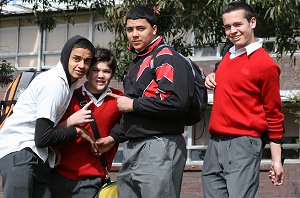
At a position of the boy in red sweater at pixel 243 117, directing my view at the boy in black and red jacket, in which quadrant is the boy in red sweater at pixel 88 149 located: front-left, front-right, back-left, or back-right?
front-right

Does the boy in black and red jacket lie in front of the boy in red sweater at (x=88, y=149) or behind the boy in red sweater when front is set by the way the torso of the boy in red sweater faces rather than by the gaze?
in front

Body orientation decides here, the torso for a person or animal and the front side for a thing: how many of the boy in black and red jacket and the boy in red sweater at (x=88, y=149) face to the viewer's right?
0

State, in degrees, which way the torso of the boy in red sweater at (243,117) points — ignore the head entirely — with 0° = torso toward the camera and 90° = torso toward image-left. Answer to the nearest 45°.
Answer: approximately 45°

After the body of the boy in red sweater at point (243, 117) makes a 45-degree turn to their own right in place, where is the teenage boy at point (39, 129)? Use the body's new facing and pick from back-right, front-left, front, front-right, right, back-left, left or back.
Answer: front

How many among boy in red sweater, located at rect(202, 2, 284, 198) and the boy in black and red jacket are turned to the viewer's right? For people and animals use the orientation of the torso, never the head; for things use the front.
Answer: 0

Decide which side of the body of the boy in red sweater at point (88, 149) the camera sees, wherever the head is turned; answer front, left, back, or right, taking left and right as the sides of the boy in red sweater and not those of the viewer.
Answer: front

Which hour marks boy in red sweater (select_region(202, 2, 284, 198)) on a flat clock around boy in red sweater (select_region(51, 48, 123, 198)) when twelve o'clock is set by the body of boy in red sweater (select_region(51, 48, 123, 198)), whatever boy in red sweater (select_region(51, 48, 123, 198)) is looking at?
boy in red sweater (select_region(202, 2, 284, 198)) is roughly at 10 o'clock from boy in red sweater (select_region(51, 48, 123, 198)).

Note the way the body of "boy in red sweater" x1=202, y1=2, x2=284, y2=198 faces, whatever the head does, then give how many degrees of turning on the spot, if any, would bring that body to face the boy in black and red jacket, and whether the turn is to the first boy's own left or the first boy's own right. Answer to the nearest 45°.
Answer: approximately 45° to the first boy's own right

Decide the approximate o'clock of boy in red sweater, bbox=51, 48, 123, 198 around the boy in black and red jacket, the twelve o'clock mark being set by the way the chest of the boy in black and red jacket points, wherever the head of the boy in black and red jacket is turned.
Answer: The boy in red sweater is roughly at 3 o'clock from the boy in black and red jacket.
